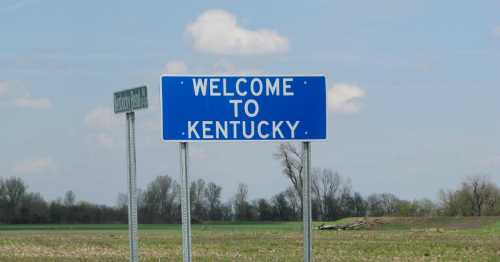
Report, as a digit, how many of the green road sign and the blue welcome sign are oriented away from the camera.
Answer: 0

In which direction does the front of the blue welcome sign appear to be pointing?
toward the camera
